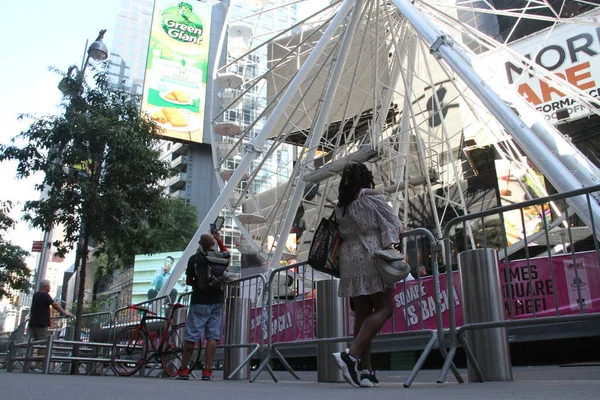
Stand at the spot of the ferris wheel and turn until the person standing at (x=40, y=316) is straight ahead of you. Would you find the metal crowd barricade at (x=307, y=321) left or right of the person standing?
left

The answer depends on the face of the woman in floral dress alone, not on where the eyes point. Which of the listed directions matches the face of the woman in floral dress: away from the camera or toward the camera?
away from the camera

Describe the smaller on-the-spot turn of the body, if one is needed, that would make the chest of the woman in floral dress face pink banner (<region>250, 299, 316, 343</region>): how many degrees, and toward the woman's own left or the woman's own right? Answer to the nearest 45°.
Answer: approximately 45° to the woman's own left

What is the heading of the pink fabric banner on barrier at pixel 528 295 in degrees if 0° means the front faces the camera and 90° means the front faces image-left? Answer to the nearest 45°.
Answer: approximately 45°

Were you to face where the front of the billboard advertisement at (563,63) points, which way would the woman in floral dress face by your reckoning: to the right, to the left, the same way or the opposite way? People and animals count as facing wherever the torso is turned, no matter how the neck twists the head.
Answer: the opposite way

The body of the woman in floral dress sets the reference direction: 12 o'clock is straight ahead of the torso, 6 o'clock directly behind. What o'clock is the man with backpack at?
The man with backpack is roughly at 9 o'clock from the woman in floral dress.

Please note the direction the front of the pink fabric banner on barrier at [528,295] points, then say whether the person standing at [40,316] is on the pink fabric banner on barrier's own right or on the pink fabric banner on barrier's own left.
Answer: on the pink fabric banner on barrier's own right

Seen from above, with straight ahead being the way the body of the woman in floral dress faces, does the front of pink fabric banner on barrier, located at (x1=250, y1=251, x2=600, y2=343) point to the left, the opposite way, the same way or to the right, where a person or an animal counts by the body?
the opposite way

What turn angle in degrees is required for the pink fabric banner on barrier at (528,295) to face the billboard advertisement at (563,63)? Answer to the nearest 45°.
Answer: approximately 135° to its right

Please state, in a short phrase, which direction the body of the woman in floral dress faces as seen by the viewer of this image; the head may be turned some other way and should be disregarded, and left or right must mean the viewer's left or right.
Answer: facing away from the viewer and to the right of the viewer

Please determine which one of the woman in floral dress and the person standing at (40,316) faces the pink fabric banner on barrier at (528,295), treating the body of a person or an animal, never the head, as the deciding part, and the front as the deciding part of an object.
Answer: the woman in floral dress
